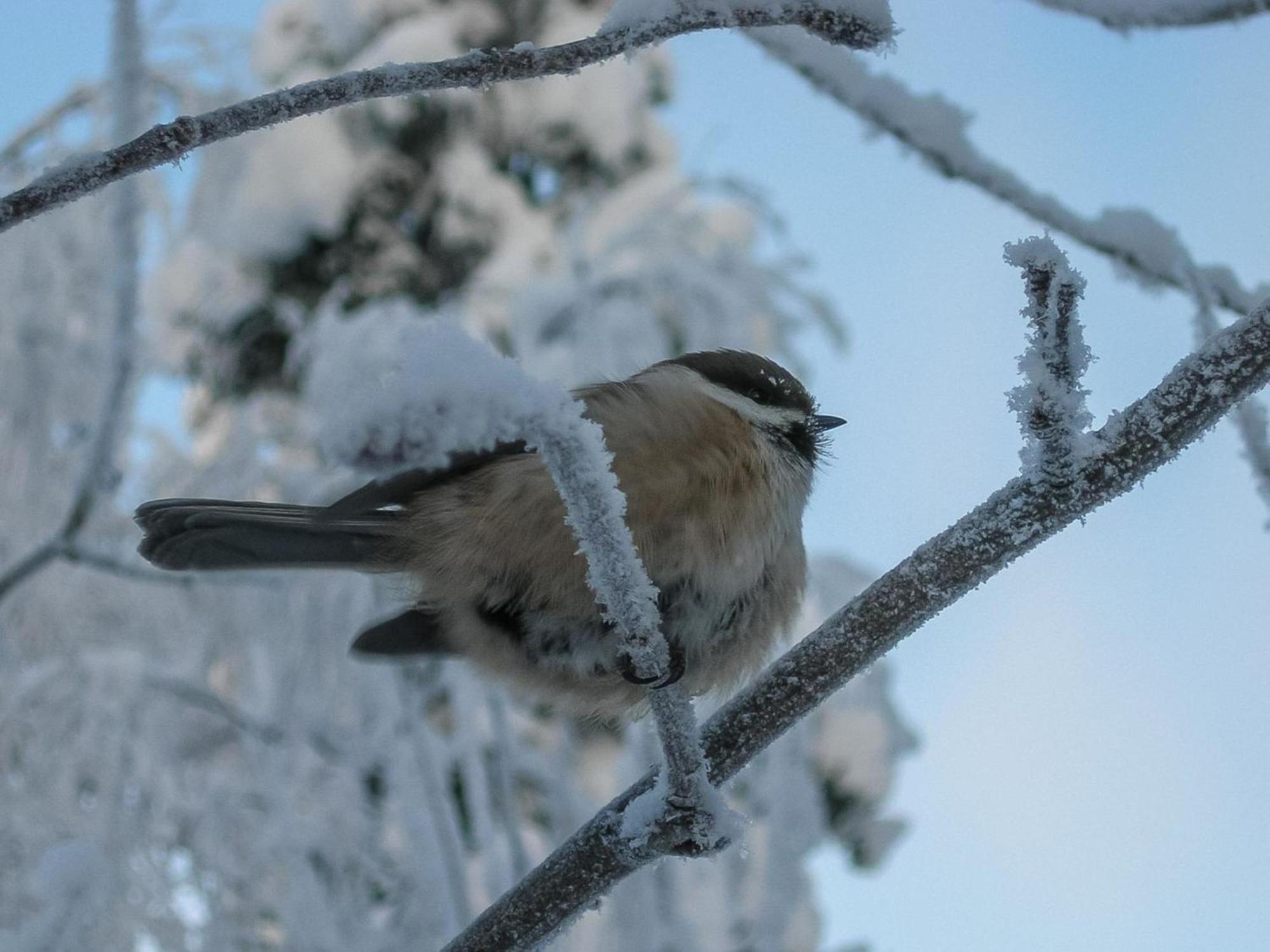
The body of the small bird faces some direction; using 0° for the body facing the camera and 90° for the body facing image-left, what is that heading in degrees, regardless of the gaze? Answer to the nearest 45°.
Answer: approximately 270°

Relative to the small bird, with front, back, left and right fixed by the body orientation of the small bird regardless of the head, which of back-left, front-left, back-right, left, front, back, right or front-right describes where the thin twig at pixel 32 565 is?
back-left
